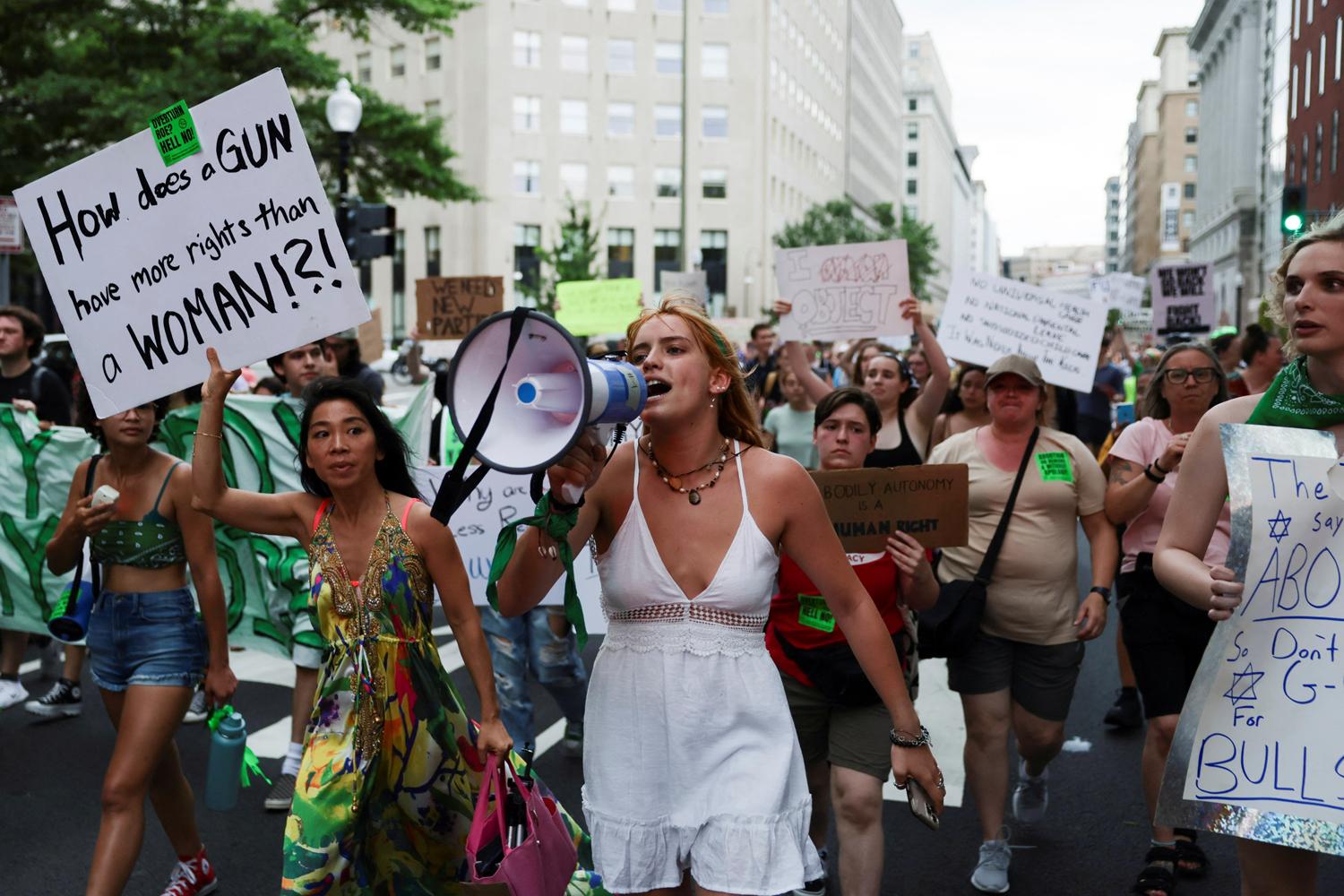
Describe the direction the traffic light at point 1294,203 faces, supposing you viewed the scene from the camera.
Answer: facing the viewer

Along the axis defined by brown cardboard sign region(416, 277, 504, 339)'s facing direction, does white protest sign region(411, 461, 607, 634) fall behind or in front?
in front

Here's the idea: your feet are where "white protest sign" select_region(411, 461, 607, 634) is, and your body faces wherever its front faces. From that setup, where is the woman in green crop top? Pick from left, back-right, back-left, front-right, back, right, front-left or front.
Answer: front-right

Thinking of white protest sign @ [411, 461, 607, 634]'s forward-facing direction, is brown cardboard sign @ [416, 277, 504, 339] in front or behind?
behind

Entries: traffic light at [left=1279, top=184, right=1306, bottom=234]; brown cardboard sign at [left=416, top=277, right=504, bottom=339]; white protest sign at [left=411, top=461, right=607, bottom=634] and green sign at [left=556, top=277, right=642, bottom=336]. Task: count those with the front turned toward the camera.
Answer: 4

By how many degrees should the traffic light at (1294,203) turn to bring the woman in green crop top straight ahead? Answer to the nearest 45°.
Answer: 0° — it already faces them

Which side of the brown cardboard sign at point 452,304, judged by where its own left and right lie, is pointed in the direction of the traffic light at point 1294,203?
left

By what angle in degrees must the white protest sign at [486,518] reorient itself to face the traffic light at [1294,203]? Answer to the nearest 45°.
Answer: approximately 135° to its left

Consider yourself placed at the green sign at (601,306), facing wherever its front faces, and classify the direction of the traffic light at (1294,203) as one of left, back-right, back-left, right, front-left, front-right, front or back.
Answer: left

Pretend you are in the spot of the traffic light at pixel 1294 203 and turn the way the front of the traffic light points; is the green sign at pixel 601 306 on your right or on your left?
on your right

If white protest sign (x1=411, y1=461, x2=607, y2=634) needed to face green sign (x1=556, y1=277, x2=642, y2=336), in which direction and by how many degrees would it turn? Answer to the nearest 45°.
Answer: approximately 180°

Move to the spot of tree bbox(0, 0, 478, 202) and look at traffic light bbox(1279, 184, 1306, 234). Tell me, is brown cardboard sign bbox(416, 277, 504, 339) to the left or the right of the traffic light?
right

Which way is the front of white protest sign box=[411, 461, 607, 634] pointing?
toward the camera

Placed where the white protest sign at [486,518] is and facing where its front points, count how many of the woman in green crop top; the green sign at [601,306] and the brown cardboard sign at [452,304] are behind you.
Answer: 2
